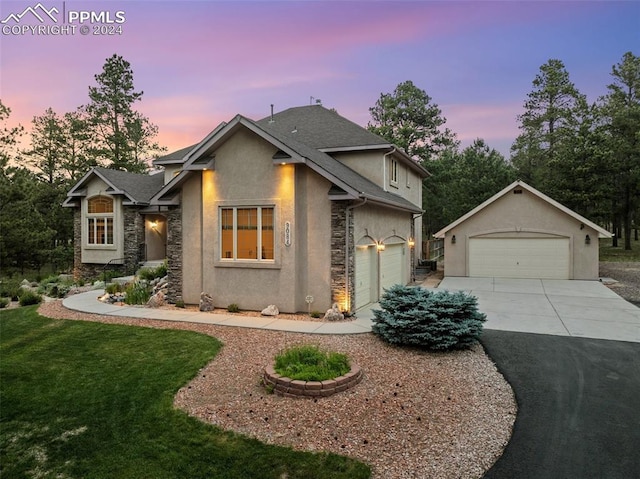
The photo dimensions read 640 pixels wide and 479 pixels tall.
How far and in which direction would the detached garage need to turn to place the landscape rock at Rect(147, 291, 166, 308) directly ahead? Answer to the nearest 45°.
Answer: approximately 45° to its right

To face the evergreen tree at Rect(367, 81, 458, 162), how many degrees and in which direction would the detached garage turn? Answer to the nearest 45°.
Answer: approximately 135° to its right

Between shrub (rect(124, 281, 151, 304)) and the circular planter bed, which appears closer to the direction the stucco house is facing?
the circular planter bed

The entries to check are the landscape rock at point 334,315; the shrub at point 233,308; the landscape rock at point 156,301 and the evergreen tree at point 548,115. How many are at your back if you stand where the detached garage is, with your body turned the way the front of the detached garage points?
1

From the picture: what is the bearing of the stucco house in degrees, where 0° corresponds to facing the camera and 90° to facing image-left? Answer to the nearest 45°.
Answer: approximately 0°

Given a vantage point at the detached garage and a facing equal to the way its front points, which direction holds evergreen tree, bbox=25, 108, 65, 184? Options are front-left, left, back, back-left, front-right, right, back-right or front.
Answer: right

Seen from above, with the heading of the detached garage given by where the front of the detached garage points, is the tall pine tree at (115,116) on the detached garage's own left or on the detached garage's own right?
on the detached garage's own right

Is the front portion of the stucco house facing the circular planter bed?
yes

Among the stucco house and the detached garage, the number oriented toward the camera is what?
2

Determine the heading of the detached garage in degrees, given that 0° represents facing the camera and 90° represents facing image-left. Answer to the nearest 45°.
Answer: approximately 0°

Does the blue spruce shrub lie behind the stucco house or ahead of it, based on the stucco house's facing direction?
ahead

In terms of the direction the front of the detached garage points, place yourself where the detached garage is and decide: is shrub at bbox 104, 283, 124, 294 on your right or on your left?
on your right

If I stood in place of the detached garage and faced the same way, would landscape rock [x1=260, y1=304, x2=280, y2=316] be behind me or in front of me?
in front
